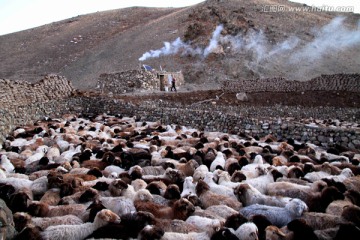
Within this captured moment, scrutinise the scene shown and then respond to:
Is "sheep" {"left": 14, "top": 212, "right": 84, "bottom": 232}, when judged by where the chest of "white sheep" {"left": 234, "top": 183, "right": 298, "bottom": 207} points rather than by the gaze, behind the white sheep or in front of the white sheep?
in front

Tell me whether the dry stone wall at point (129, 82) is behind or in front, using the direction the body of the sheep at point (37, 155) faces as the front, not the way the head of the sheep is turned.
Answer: in front

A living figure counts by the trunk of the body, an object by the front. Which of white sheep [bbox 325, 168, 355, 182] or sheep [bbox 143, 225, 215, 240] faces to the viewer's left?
the sheep

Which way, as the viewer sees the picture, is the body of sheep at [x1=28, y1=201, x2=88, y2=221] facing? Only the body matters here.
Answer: to the viewer's left

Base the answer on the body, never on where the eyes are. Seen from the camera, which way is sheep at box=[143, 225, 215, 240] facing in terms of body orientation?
to the viewer's left

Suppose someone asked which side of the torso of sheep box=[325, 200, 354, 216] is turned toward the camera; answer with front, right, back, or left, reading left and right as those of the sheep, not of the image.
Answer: right
